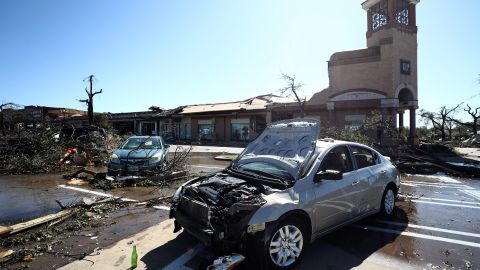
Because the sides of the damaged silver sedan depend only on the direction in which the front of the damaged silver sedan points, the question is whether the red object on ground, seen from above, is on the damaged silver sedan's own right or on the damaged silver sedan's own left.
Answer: on the damaged silver sedan's own right

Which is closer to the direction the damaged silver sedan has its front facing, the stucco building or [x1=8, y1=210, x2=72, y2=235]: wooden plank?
the wooden plank

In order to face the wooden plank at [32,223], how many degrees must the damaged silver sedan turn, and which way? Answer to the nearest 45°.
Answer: approximately 45° to its right

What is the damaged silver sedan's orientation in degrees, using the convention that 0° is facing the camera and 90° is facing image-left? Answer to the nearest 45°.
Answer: approximately 45°

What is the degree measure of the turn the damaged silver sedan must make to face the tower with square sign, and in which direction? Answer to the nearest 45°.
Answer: approximately 135° to its right

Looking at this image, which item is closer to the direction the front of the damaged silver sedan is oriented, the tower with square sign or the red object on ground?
the red object on ground
